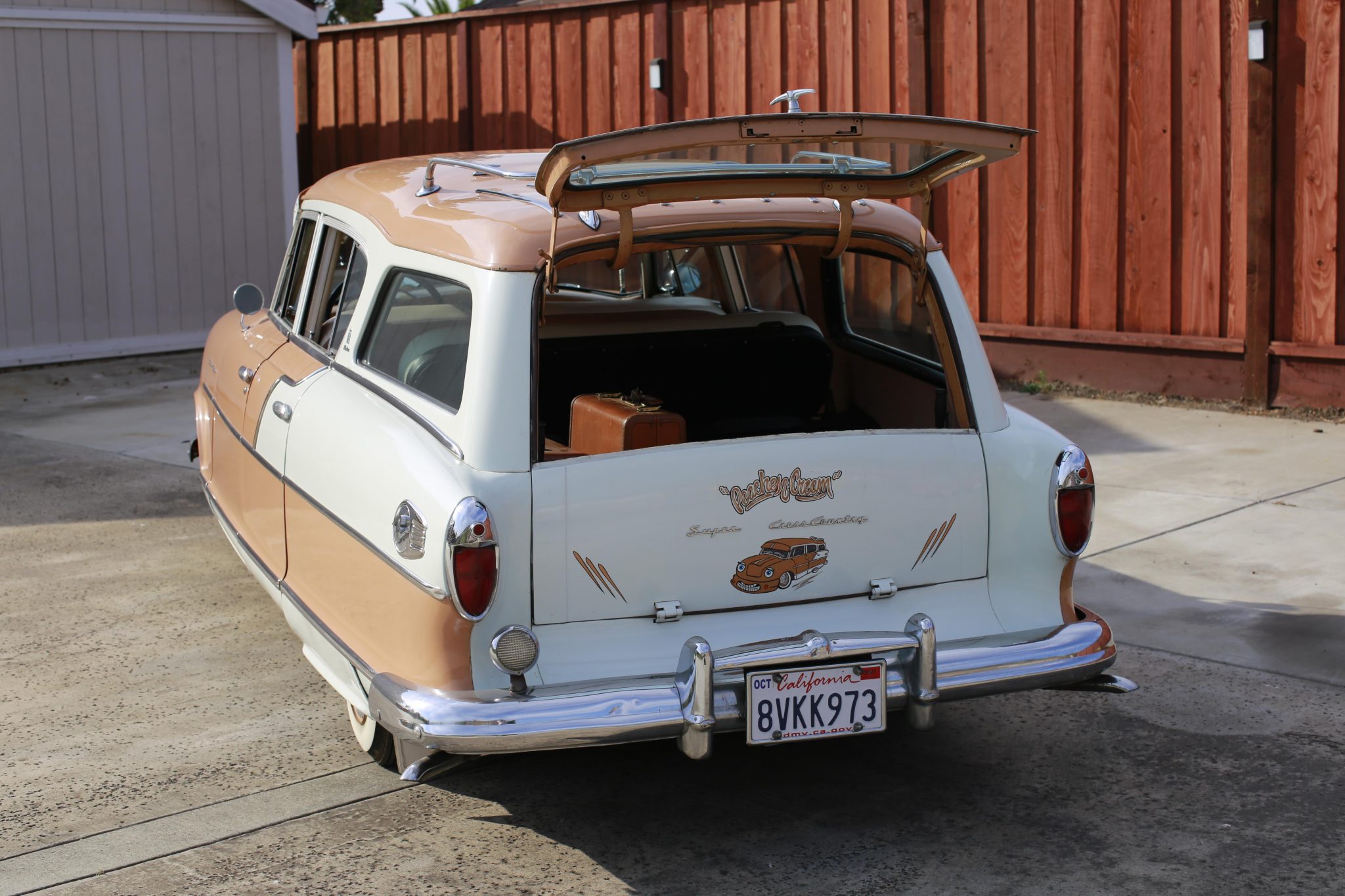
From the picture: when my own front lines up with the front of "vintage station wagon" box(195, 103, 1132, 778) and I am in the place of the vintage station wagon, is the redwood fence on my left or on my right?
on my right

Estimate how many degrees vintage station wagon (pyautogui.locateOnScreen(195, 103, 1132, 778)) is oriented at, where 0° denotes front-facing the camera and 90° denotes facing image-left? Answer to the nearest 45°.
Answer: approximately 135°

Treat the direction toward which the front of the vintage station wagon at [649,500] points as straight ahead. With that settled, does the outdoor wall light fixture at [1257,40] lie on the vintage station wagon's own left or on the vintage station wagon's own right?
on the vintage station wagon's own right
